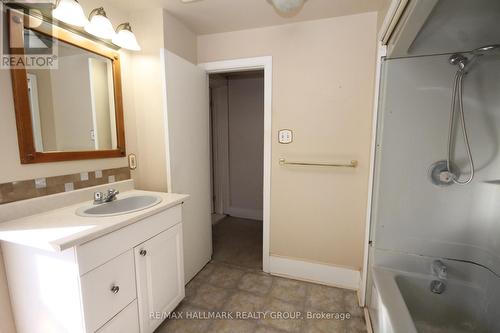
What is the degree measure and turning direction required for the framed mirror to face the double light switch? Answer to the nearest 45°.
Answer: approximately 45° to its left

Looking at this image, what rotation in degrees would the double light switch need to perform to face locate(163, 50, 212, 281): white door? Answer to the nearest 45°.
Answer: approximately 90° to its right

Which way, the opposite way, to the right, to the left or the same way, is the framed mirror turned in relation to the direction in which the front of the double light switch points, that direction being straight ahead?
to the left

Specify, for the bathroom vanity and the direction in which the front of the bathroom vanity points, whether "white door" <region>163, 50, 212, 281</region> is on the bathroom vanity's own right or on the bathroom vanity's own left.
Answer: on the bathroom vanity's own left

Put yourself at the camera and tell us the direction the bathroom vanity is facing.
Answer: facing the viewer and to the right of the viewer

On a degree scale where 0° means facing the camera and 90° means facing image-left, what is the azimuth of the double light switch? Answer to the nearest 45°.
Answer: approximately 0°

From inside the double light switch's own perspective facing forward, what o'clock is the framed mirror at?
The framed mirror is roughly at 2 o'clock from the double light switch.

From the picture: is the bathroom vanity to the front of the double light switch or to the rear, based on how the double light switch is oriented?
to the front

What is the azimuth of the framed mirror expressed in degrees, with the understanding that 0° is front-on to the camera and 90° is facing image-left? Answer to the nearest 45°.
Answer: approximately 315°

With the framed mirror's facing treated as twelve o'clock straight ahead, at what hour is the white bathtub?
The white bathtub is roughly at 12 o'clock from the framed mirror.
